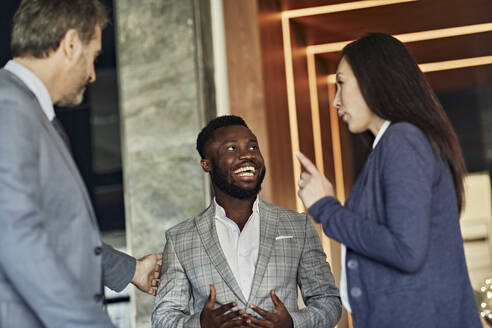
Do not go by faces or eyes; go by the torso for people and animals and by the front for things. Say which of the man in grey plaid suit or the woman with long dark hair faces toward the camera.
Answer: the man in grey plaid suit

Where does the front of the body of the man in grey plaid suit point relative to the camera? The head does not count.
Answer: toward the camera

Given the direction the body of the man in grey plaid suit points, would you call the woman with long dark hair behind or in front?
in front

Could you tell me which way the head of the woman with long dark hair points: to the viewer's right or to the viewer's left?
to the viewer's left

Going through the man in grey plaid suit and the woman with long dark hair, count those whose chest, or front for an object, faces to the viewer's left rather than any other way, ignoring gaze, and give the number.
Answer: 1

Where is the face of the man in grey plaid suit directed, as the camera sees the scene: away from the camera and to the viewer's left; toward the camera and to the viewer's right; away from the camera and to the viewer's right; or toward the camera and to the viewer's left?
toward the camera and to the viewer's right

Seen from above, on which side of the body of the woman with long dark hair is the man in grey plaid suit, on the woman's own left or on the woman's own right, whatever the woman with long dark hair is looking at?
on the woman's own right

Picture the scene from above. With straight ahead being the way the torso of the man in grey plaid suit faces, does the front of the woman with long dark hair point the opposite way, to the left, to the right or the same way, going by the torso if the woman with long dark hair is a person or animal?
to the right

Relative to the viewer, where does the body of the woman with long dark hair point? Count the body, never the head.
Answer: to the viewer's left
